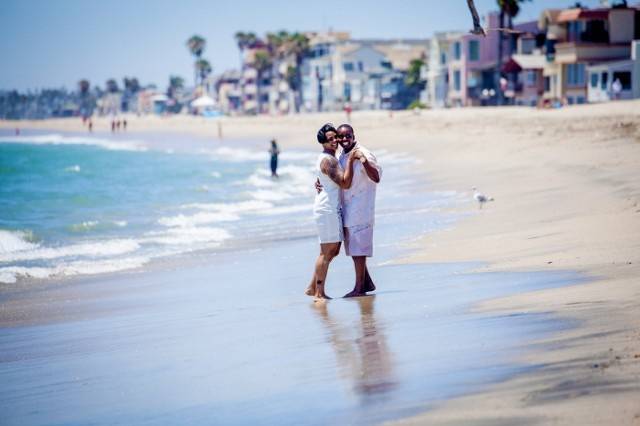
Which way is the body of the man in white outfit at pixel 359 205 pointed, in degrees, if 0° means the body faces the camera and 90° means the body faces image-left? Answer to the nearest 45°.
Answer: approximately 45°

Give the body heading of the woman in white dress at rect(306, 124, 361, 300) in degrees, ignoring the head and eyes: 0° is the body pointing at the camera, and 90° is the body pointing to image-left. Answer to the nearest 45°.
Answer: approximately 270°
